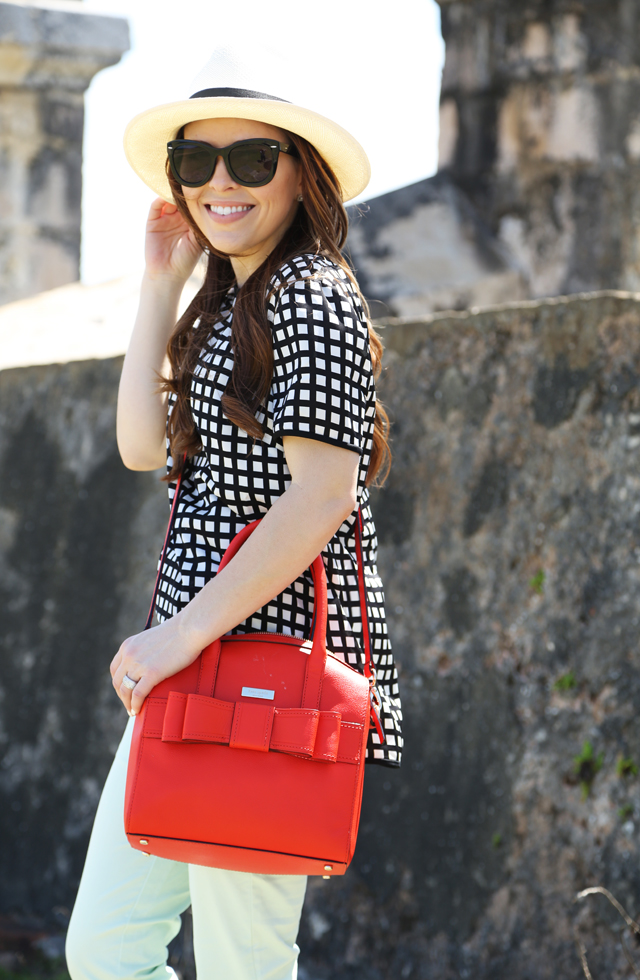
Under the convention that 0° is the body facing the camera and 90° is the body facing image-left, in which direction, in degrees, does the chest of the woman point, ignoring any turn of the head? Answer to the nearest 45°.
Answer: approximately 45°

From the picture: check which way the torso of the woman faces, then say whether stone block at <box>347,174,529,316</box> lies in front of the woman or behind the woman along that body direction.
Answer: behind
